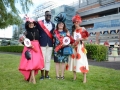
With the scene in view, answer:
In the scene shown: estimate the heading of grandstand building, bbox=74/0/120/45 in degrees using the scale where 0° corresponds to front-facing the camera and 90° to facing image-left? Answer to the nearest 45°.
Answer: approximately 45°

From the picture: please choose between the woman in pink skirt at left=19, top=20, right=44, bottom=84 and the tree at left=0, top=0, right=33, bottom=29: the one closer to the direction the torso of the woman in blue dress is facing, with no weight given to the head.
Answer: the woman in pink skirt

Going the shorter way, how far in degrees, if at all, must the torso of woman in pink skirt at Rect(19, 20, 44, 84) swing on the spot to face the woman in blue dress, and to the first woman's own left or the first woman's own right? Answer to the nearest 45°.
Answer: approximately 90° to the first woman's own left

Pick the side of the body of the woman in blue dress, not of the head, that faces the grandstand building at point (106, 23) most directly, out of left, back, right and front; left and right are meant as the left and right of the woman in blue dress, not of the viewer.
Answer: back

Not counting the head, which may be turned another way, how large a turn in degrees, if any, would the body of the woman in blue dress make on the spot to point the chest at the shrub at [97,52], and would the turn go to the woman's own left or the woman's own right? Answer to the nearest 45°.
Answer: approximately 180°

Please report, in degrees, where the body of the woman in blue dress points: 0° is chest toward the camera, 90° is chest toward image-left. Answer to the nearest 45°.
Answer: approximately 0°

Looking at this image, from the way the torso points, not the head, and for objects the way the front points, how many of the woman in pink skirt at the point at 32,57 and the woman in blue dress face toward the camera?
2
